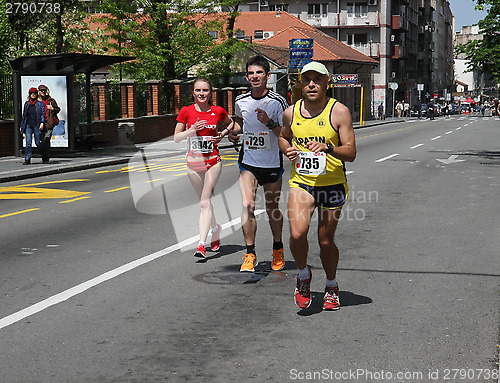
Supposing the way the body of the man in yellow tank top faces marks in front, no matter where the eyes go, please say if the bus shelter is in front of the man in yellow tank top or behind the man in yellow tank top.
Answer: behind

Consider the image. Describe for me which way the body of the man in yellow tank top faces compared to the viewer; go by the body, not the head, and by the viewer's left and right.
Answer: facing the viewer

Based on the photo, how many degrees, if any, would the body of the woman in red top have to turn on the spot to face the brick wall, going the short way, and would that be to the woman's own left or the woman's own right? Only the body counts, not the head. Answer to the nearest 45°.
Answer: approximately 180°

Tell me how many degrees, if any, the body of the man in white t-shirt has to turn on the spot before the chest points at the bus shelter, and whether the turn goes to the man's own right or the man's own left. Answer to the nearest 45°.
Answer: approximately 180°

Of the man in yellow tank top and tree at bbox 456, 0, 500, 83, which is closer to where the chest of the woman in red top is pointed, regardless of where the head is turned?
the man in yellow tank top

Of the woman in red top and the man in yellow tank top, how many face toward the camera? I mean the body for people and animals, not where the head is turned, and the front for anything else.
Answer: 2

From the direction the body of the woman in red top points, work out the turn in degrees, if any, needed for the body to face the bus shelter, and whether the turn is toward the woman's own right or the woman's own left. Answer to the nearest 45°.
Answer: approximately 180°

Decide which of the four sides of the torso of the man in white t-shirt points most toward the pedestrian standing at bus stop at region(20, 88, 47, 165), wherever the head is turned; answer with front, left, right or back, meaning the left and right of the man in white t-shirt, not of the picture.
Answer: back

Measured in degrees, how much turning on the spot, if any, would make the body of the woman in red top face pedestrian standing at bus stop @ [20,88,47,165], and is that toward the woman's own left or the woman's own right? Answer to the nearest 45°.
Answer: approximately 180°

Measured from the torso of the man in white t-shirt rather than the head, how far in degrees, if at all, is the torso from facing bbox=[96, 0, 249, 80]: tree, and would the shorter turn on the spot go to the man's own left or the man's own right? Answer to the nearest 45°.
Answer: approximately 180°
